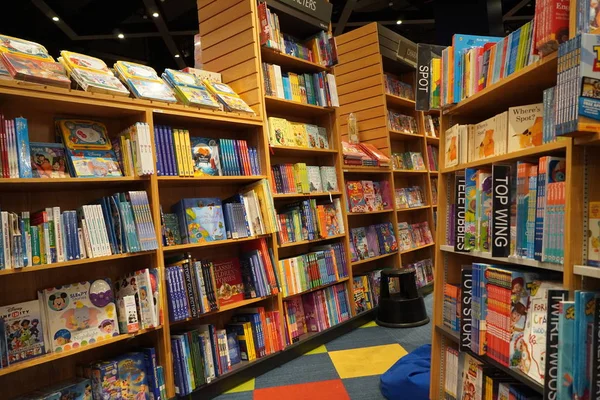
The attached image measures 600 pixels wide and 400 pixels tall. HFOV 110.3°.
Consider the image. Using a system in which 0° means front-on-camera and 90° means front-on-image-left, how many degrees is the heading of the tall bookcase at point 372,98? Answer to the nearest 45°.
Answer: approximately 315°

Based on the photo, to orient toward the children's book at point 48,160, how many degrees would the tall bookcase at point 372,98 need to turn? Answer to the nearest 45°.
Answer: approximately 90° to its right

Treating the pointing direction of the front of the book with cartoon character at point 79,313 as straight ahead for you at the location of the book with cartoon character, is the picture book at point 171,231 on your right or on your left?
on your left

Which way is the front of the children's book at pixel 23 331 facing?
toward the camera

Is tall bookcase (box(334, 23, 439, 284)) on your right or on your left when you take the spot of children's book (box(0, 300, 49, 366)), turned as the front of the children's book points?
on your left

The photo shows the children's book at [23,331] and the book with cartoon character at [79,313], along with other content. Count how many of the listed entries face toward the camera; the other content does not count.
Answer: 2

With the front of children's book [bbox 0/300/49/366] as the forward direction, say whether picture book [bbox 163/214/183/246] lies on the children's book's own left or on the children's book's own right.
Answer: on the children's book's own left

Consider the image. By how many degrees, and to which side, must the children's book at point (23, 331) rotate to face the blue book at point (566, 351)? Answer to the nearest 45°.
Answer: approximately 45° to its left

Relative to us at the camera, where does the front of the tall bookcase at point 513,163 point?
facing the viewer and to the left of the viewer

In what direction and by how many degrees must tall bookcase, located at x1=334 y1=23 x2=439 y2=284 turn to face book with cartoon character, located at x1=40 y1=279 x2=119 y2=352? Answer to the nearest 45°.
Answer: approximately 90° to its right
